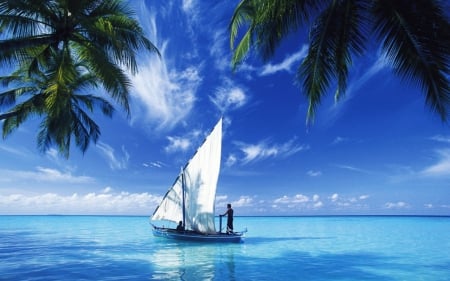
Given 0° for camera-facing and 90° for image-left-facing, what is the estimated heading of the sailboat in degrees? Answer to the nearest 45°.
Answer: approximately 90°

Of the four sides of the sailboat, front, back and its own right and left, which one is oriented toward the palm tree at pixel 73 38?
left
